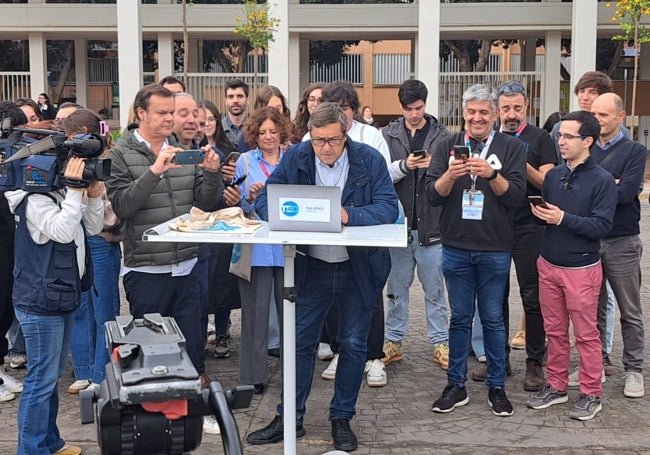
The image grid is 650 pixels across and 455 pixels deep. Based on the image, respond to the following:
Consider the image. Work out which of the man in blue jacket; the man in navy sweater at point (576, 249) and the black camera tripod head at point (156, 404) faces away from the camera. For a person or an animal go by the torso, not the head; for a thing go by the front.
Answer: the black camera tripod head

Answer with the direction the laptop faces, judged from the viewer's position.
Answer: facing away from the viewer

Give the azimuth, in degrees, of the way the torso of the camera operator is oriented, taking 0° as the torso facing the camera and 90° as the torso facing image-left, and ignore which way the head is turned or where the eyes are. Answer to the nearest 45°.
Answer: approximately 270°

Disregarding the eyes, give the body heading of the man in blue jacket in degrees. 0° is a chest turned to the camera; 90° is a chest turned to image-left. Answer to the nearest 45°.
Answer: approximately 0°

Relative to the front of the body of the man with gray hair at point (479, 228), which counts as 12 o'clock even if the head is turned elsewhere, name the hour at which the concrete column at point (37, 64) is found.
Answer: The concrete column is roughly at 5 o'clock from the man with gray hair.

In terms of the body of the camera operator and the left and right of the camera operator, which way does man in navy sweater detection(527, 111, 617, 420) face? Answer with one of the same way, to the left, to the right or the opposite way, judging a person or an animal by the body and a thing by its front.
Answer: the opposite way

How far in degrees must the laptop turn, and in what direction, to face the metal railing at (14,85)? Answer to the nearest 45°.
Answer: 0° — it already faces it
